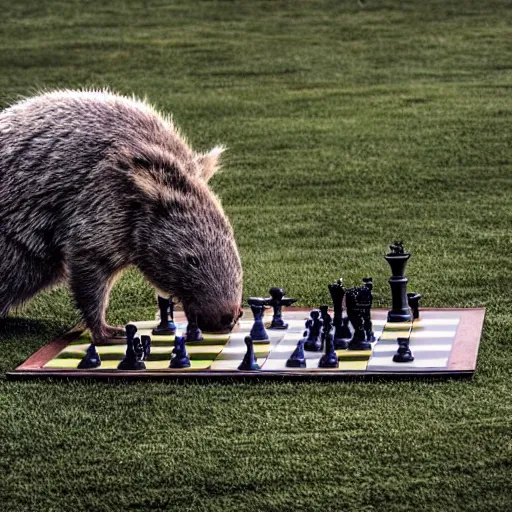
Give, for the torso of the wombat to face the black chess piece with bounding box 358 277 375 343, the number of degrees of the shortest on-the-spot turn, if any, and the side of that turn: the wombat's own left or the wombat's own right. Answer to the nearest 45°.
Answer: approximately 45° to the wombat's own right

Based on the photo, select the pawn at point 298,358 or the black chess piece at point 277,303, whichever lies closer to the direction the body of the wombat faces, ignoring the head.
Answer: the black chess piece

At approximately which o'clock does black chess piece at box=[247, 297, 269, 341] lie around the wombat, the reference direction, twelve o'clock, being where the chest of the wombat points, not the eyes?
The black chess piece is roughly at 1 o'clock from the wombat.

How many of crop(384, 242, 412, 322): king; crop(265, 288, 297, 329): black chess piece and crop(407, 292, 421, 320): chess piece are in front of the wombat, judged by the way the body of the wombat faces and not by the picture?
3

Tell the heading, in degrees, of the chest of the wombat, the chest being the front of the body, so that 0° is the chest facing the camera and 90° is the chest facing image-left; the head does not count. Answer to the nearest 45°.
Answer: approximately 270°

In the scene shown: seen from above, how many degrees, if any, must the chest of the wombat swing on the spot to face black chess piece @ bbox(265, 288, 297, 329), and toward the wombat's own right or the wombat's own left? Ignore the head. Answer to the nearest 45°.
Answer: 0° — it already faces it

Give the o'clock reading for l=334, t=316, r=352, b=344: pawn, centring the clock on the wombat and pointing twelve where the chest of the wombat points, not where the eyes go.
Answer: The pawn is roughly at 1 o'clock from the wombat.

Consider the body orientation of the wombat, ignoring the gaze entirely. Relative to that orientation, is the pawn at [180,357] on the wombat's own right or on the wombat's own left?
on the wombat's own right
